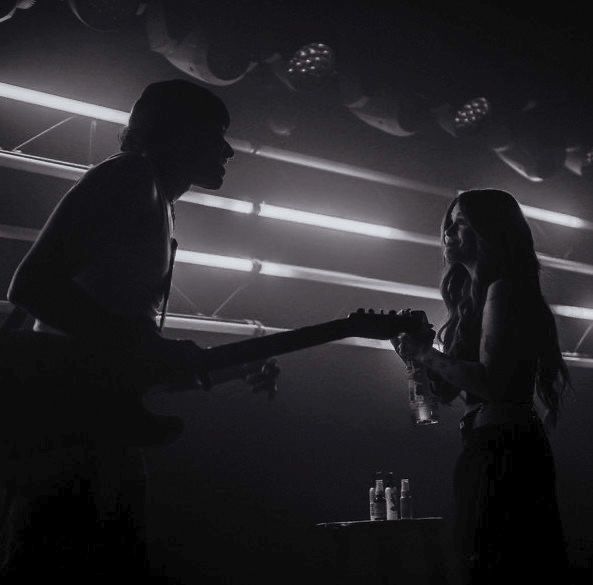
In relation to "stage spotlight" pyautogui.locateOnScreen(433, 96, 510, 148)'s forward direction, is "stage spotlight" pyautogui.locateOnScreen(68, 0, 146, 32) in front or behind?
in front

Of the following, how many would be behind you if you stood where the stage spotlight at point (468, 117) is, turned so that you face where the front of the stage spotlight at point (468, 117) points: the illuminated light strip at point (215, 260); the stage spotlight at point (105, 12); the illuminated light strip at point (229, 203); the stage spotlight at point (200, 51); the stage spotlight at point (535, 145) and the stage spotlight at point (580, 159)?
2

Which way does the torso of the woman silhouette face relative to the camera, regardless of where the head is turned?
to the viewer's left

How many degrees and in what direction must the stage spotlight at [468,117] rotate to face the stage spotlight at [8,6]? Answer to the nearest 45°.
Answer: approximately 90° to its right
